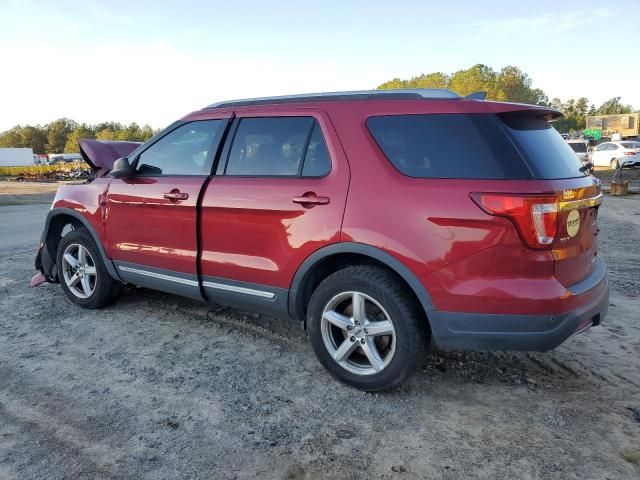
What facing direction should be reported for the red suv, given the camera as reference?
facing away from the viewer and to the left of the viewer

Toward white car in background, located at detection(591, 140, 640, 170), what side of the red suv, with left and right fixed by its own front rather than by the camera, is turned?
right
